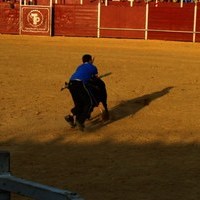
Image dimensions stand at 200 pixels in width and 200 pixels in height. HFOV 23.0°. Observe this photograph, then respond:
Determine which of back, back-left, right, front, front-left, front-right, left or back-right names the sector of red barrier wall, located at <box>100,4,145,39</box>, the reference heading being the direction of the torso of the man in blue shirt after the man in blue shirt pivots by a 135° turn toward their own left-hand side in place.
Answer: right

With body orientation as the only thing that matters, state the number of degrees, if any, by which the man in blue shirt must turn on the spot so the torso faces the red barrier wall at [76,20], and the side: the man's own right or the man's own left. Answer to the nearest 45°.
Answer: approximately 45° to the man's own left

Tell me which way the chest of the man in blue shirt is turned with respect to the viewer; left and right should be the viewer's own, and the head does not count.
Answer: facing away from the viewer and to the right of the viewer

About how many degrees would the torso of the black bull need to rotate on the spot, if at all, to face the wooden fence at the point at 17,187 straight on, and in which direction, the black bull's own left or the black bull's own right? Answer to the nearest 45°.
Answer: approximately 45° to the black bull's own left

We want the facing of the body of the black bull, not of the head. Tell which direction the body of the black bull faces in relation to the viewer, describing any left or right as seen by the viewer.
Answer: facing the viewer and to the left of the viewer

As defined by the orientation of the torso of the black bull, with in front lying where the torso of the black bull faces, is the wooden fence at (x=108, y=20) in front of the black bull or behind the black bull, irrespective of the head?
behind
